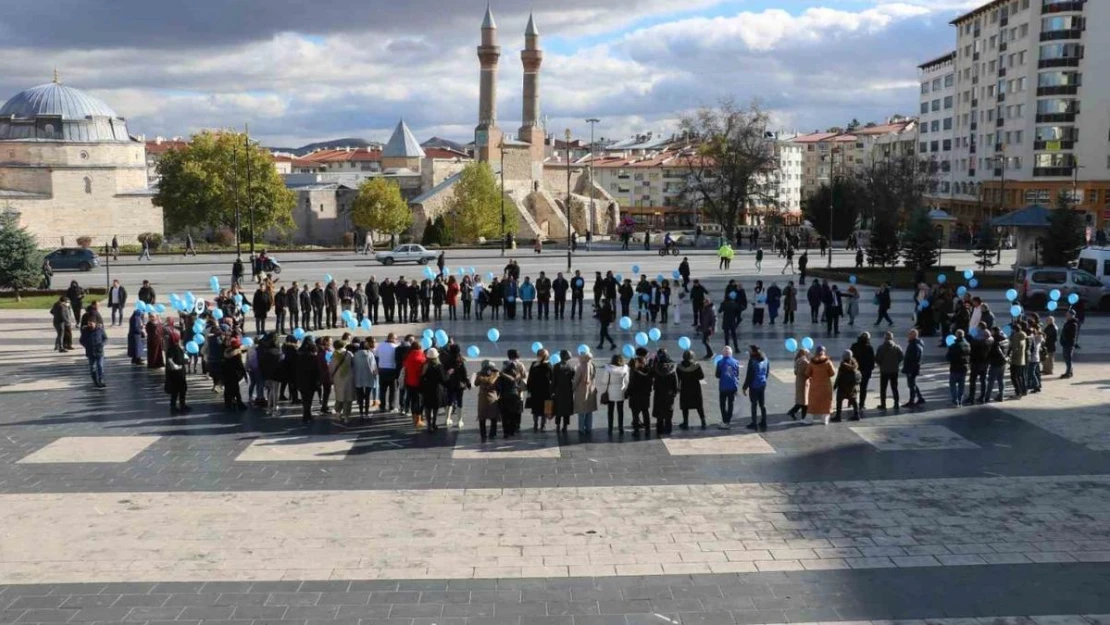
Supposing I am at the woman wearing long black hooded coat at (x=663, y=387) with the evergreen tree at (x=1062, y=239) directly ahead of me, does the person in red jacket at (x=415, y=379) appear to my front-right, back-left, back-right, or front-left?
back-left

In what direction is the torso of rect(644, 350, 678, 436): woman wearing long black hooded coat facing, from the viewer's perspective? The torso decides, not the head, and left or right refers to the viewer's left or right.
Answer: facing away from the viewer

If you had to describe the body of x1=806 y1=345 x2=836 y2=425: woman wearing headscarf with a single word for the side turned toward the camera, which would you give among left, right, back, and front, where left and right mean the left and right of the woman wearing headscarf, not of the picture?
back

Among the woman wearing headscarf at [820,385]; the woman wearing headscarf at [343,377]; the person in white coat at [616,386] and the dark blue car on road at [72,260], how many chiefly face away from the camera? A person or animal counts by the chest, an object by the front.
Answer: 3

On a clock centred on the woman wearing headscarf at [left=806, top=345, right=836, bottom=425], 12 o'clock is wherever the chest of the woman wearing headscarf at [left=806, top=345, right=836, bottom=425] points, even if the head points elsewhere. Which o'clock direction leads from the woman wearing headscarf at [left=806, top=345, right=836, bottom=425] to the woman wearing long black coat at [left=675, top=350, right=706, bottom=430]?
the woman wearing long black coat at [left=675, top=350, right=706, bottom=430] is roughly at 8 o'clock from the woman wearing headscarf at [left=806, top=345, right=836, bottom=425].

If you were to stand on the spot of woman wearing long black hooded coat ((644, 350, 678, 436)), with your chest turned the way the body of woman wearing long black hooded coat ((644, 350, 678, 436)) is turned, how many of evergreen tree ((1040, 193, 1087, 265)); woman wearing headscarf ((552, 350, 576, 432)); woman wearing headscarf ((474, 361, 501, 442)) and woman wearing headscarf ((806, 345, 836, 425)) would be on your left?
2

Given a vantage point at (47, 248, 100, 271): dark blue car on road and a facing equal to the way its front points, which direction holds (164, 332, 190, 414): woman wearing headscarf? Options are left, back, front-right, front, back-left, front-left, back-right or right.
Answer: left

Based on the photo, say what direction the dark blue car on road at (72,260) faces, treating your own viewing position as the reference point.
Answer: facing to the left of the viewer

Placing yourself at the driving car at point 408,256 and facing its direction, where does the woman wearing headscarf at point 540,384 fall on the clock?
The woman wearing headscarf is roughly at 9 o'clock from the driving car.

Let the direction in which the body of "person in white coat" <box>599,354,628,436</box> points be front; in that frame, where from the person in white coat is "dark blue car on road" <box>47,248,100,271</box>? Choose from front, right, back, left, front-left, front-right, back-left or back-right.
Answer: front-left

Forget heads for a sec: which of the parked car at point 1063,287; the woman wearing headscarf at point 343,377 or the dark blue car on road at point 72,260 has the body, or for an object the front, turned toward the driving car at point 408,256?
the woman wearing headscarf

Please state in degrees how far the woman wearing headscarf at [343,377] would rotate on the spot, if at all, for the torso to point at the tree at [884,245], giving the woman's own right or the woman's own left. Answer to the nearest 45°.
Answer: approximately 45° to the woman's own right

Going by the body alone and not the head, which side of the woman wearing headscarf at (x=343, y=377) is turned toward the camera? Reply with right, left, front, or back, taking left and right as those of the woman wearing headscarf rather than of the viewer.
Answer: back

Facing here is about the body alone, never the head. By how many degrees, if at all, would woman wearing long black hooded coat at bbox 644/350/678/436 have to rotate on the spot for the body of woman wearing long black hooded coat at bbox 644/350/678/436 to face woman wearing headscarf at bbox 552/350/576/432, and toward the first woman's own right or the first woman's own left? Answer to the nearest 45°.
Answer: approximately 90° to the first woman's own left
